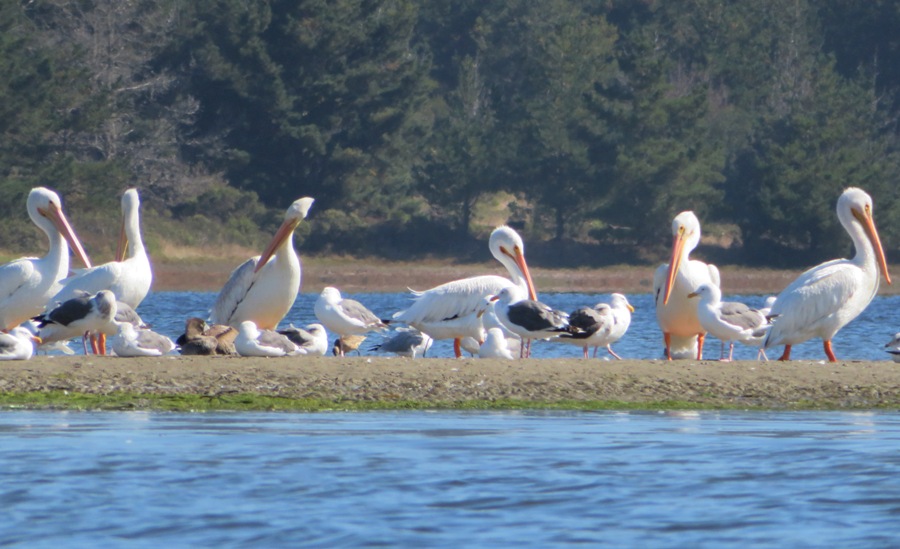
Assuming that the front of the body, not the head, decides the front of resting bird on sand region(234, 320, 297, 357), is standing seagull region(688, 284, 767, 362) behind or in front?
behind

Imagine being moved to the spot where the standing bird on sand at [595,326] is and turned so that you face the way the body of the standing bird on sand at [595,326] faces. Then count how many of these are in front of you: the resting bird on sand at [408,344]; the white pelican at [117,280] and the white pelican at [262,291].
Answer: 0

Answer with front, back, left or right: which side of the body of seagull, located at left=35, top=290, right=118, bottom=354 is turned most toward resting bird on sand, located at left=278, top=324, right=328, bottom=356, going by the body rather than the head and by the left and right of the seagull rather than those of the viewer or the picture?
front

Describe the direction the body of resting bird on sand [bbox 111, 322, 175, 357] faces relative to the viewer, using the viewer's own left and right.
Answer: facing to the left of the viewer

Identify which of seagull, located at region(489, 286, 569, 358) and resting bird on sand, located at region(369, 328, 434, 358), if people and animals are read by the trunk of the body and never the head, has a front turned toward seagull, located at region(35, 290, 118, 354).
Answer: seagull, located at region(489, 286, 569, 358)

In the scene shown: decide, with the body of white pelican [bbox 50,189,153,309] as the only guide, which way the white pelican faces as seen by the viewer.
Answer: to the viewer's right

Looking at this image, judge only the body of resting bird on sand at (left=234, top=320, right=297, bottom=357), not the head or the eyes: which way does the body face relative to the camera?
to the viewer's left

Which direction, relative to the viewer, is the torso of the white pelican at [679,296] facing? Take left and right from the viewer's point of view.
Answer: facing the viewer

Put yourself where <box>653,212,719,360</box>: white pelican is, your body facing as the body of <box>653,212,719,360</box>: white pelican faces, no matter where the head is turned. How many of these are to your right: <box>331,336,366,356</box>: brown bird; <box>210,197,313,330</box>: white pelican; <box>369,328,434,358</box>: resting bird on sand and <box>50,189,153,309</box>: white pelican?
4

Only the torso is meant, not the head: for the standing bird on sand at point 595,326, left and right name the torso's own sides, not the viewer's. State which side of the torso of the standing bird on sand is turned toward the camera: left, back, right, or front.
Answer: right

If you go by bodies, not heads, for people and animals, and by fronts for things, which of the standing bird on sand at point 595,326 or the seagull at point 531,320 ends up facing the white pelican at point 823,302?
the standing bird on sand

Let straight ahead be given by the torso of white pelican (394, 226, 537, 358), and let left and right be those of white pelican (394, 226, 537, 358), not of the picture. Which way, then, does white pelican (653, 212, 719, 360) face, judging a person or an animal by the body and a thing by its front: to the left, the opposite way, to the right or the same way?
to the right

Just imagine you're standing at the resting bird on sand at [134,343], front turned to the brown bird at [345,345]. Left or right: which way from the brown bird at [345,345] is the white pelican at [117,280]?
left

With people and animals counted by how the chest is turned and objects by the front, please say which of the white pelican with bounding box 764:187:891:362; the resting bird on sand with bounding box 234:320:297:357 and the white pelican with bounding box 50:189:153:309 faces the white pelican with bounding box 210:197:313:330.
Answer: the white pelican with bounding box 50:189:153:309

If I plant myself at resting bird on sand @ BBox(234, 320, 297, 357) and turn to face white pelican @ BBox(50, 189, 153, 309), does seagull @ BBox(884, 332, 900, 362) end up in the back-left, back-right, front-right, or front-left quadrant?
back-right

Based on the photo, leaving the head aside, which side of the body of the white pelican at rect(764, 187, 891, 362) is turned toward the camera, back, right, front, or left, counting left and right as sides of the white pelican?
right

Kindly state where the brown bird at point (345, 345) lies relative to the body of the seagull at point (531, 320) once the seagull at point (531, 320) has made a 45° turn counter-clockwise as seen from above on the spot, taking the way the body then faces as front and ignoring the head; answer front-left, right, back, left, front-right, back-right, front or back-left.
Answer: right

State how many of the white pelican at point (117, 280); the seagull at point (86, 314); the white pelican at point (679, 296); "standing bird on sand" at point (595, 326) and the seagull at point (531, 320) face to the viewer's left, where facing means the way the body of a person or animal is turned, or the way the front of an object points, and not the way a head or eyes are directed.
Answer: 1
